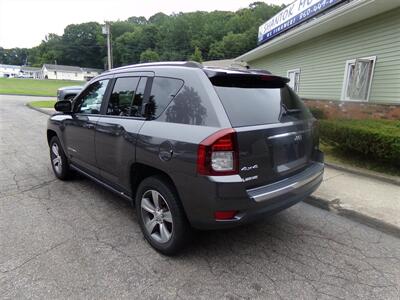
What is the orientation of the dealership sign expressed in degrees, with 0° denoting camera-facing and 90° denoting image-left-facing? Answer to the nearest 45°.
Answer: approximately 45°

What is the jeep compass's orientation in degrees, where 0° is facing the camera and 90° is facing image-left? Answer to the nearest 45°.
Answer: approximately 135°

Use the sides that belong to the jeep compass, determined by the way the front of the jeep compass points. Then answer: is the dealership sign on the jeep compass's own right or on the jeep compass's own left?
on the jeep compass's own right

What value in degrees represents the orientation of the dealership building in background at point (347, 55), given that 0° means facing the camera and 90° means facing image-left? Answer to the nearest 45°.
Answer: approximately 45°

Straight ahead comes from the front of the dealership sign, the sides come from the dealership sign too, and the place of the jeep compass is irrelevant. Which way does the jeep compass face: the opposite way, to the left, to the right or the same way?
to the right

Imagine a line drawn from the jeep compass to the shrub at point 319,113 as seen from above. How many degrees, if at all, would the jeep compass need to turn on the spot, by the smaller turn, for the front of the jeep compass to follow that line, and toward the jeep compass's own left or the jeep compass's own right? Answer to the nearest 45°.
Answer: approximately 90° to the jeep compass's own right

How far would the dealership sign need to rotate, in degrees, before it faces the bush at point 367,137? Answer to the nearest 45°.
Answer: approximately 45° to its left

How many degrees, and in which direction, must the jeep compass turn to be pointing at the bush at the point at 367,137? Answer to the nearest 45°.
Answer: approximately 90° to its right
